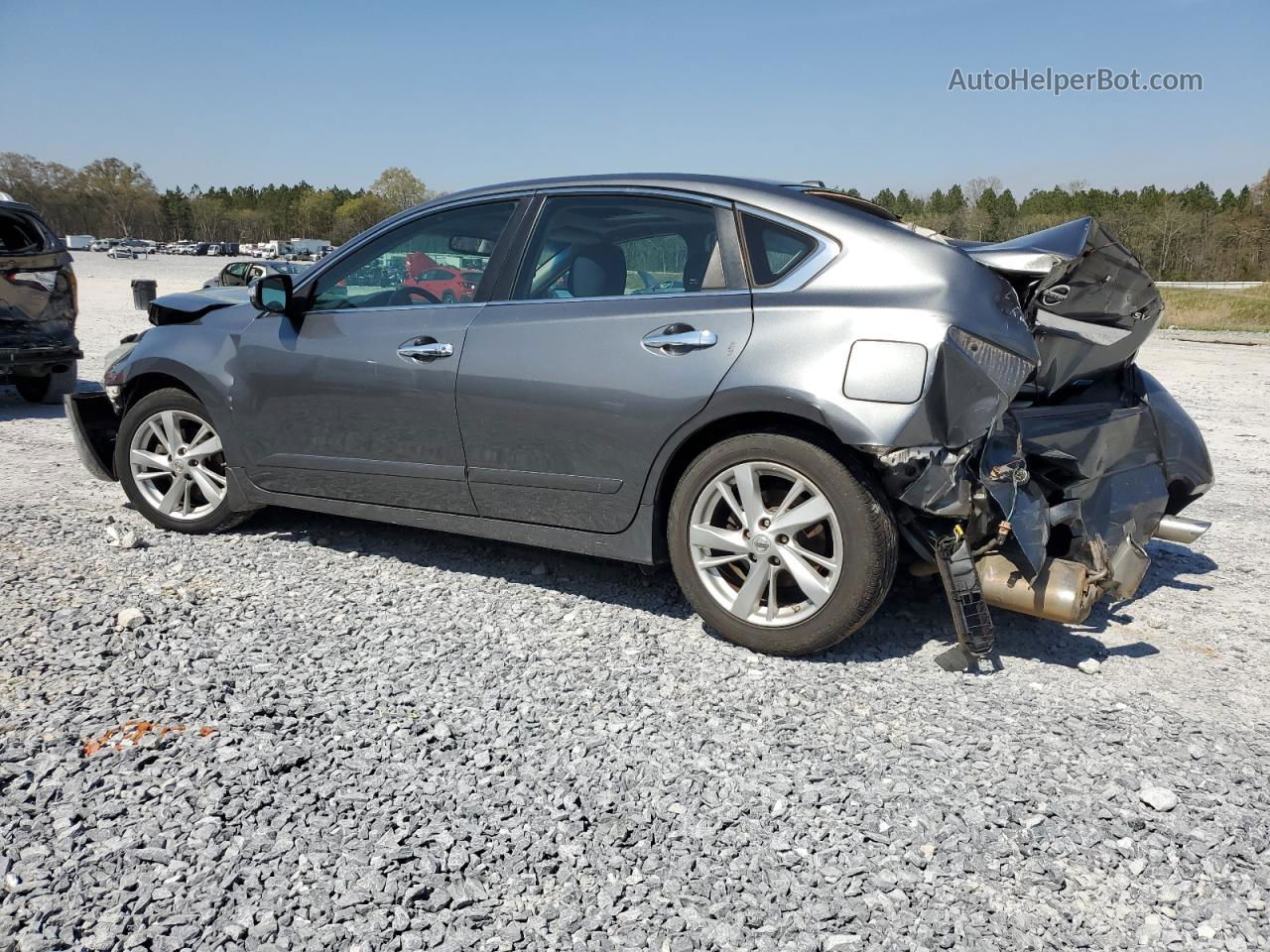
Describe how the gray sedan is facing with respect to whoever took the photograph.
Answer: facing away from the viewer and to the left of the viewer

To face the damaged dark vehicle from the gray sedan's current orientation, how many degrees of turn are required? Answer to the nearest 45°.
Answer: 0° — it already faces it
